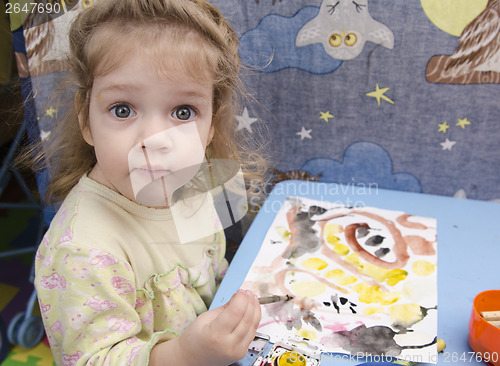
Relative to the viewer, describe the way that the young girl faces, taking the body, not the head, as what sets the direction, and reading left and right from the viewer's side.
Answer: facing the viewer and to the right of the viewer

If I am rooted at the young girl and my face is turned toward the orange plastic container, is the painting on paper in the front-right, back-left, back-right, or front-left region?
front-left

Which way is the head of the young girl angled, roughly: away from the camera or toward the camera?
toward the camera
